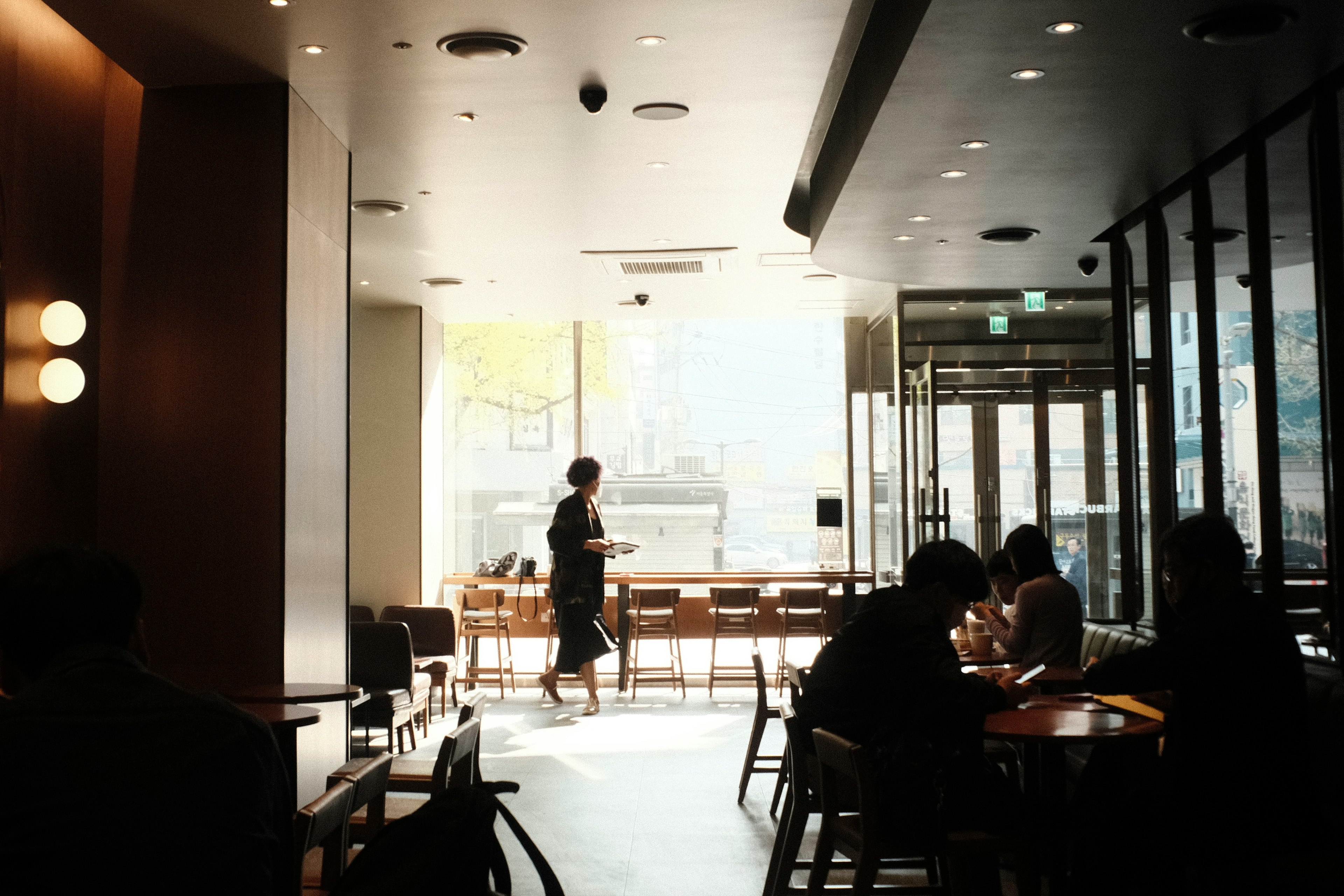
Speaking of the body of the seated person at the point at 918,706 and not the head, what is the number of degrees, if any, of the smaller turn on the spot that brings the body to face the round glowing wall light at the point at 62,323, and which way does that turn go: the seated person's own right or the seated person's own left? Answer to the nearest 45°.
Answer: approximately 180°

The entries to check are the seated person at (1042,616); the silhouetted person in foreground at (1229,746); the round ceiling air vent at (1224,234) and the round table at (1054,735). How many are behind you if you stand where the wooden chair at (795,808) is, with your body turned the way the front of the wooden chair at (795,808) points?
0

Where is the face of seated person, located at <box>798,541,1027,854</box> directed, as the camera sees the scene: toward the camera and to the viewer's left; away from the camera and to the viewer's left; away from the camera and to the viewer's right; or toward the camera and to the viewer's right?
away from the camera and to the viewer's right

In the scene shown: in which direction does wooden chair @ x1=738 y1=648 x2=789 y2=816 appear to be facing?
to the viewer's right

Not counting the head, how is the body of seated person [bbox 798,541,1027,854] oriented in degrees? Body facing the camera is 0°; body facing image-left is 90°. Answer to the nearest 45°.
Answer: approximately 270°

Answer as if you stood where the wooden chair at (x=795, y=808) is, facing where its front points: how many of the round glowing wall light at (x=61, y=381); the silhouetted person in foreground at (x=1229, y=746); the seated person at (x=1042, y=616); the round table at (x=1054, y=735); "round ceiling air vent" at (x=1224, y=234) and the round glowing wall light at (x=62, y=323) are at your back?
2

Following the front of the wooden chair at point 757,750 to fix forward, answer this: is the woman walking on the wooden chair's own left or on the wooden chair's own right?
on the wooden chair's own left

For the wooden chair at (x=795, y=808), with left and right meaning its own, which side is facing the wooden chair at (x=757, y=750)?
left

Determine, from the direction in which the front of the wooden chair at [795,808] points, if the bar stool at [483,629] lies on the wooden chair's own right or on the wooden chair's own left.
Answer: on the wooden chair's own left

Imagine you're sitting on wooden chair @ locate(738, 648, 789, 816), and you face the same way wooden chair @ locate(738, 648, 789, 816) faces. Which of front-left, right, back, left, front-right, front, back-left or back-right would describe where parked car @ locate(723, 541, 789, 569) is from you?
left

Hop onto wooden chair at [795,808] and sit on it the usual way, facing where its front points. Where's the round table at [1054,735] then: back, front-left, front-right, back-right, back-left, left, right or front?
front

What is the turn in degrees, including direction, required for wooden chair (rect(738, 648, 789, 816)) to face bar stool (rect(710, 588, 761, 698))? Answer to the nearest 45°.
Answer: approximately 90° to its left

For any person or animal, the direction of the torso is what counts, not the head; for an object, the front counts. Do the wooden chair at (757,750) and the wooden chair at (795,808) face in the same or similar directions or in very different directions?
same or similar directions

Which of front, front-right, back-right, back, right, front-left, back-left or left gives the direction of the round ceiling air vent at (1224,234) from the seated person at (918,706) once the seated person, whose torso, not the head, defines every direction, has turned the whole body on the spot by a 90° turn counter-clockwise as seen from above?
front-right

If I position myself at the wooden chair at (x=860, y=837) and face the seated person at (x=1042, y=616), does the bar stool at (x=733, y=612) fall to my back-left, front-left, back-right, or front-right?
front-left

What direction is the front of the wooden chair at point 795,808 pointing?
to the viewer's right

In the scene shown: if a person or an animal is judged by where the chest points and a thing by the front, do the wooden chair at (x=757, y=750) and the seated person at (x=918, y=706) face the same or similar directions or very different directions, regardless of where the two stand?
same or similar directions

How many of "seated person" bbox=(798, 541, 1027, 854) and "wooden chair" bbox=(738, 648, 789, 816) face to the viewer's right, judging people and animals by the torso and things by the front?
2

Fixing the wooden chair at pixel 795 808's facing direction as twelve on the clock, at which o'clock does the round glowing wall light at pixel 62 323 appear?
The round glowing wall light is roughly at 6 o'clock from the wooden chair.

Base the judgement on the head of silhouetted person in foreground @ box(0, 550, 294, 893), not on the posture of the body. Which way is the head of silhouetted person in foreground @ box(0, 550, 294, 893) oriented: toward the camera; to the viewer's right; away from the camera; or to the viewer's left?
away from the camera
